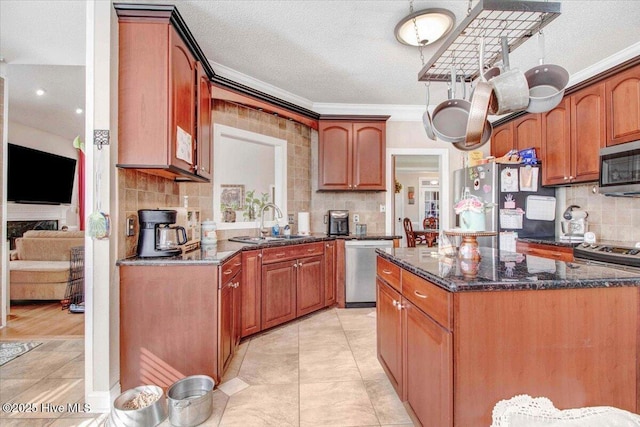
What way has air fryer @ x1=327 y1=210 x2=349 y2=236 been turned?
toward the camera

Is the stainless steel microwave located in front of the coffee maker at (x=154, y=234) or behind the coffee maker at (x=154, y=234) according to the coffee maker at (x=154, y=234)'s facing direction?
in front

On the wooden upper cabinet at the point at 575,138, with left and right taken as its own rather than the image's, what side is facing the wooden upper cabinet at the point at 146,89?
front

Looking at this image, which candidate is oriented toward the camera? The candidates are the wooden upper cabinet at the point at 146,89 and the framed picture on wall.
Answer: the framed picture on wall

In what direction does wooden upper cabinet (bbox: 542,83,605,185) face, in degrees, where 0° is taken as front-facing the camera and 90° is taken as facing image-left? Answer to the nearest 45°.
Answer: approximately 45°

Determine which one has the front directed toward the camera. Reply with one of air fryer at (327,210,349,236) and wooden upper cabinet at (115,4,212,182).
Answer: the air fryer

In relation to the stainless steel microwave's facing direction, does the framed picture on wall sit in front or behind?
in front

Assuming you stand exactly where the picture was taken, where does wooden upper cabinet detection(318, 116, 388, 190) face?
facing the viewer

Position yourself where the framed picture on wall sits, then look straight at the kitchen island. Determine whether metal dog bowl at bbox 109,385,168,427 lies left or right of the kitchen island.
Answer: right

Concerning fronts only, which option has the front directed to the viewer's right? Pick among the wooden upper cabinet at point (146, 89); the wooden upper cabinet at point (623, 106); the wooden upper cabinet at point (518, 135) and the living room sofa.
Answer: the wooden upper cabinet at point (146, 89)

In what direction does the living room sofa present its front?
toward the camera

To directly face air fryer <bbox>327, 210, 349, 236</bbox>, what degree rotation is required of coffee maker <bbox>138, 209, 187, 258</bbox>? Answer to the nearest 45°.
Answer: approximately 45° to its left

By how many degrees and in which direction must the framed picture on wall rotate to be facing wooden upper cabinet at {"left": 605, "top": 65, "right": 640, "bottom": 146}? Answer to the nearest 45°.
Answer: approximately 45° to its left

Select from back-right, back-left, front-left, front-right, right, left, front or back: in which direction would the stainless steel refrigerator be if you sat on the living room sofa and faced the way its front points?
front-left

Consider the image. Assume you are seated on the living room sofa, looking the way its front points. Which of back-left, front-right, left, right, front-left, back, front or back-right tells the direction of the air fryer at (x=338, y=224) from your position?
front-left
